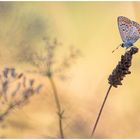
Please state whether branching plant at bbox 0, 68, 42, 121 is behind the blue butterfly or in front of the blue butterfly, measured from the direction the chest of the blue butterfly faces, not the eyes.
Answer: in front

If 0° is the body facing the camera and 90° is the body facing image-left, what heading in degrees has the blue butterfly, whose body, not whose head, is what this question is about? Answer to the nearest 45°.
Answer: approximately 90°

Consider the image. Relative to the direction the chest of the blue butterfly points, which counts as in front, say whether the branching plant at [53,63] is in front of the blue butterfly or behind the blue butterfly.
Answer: in front
